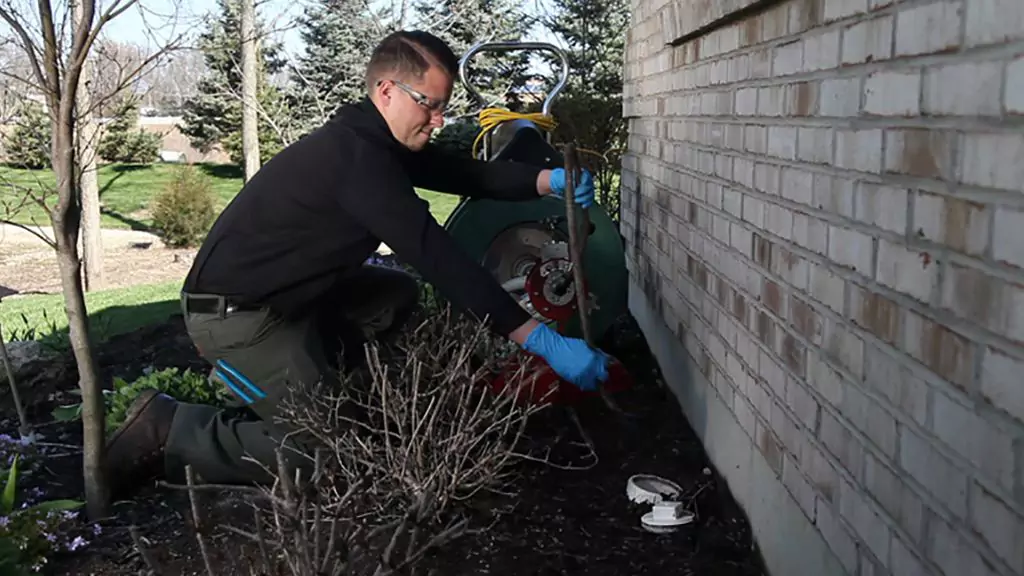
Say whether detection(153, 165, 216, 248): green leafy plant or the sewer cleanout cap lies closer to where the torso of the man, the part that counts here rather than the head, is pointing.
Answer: the sewer cleanout cap

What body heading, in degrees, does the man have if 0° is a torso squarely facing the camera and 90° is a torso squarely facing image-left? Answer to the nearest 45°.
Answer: approximately 270°

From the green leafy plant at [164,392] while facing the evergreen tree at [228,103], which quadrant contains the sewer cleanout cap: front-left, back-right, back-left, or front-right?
back-right

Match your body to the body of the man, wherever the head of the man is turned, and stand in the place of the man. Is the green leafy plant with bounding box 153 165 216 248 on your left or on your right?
on your left

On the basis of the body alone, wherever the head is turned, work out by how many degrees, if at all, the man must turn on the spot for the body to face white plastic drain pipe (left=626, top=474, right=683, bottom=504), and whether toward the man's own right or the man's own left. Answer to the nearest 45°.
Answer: approximately 45° to the man's own right

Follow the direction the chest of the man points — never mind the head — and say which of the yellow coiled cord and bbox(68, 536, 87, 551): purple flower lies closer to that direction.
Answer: the yellow coiled cord

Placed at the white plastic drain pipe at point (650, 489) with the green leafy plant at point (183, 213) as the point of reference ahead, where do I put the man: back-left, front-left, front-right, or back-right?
front-left

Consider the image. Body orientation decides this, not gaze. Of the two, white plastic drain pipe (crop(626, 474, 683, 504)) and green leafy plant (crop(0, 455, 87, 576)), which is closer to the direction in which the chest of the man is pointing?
the white plastic drain pipe

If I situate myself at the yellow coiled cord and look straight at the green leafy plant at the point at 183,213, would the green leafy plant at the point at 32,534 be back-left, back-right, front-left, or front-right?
back-left

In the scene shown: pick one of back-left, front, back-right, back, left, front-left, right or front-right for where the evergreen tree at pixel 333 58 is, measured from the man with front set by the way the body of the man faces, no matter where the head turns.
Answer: left

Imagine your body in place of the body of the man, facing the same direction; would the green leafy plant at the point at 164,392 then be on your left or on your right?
on your left

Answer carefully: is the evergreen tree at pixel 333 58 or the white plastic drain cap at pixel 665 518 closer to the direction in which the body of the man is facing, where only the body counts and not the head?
the white plastic drain cap

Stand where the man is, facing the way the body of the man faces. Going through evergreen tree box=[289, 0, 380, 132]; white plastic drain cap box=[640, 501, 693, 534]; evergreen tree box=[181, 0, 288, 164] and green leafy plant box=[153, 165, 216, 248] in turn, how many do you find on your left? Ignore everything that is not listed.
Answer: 3
